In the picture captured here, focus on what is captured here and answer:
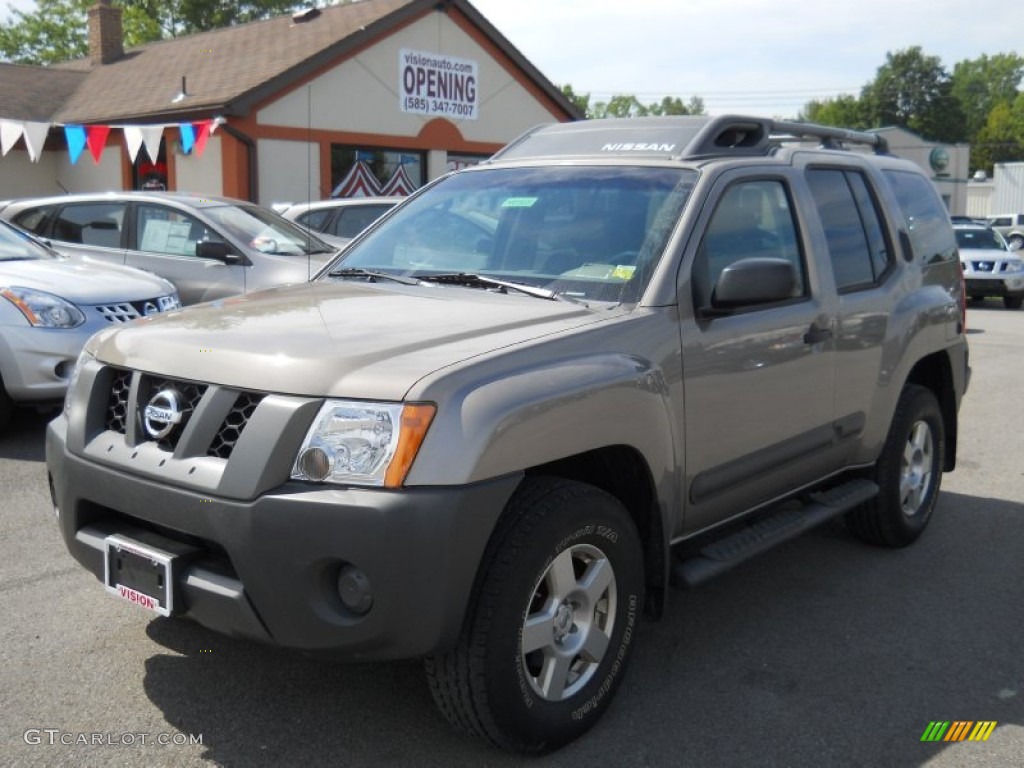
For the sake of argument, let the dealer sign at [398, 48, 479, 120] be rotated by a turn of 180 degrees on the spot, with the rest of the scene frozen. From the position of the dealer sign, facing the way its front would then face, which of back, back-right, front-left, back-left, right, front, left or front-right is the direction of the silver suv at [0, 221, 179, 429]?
back-left

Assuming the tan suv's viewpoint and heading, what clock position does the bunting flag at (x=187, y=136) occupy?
The bunting flag is roughly at 4 o'clock from the tan suv.

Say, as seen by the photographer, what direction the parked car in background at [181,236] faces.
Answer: facing the viewer and to the right of the viewer

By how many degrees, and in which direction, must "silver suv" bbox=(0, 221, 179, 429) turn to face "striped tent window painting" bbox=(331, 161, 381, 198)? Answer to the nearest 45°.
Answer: approximately 135° to its left

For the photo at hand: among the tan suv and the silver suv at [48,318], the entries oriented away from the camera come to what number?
0

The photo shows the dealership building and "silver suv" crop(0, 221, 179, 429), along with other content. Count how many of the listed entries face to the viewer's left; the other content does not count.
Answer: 0

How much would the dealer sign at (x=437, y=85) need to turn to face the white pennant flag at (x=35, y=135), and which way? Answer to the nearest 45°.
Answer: approximately 90° to its right

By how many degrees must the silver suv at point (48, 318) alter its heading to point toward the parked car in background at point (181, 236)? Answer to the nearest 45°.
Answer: approximately 135° to its left

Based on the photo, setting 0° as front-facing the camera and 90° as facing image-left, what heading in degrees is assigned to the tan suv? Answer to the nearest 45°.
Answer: approximately 45°
